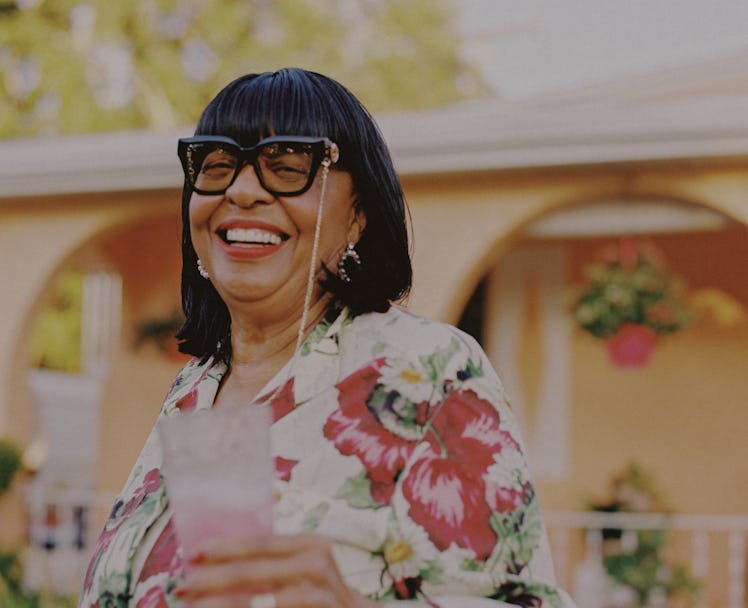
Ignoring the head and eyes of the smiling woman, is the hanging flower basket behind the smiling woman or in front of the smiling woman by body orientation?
behind

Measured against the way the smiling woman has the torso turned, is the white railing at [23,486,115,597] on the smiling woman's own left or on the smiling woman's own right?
on the smiling woman's own right

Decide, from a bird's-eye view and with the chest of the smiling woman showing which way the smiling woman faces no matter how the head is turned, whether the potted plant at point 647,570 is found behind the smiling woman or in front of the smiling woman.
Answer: behind

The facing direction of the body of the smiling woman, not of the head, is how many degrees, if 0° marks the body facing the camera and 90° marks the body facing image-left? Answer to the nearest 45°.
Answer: approximately 45°

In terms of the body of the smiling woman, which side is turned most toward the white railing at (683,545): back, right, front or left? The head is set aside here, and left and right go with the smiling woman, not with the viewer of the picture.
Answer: back
